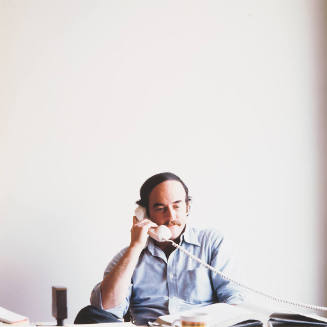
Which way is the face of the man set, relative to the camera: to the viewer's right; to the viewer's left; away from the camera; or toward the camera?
toward the camera

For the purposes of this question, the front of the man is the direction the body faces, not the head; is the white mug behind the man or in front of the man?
in front

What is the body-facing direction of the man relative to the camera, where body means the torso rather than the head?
toward the camera
